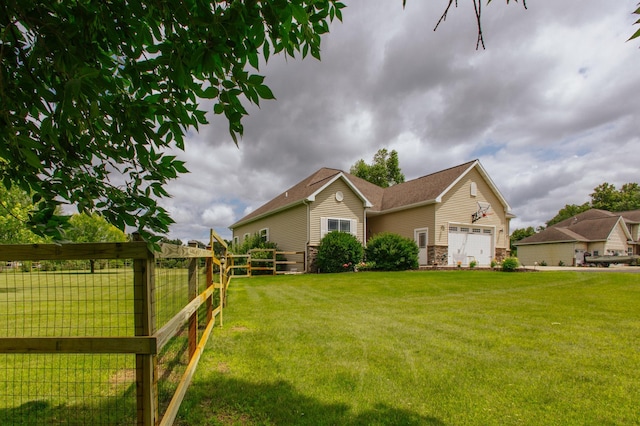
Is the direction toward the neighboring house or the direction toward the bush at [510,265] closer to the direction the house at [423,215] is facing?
the bush

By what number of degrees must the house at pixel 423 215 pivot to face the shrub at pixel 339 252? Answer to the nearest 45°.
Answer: approximately 90° to its right

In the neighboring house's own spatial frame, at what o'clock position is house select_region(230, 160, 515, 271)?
The house is roughly at 2 o'clock from the neighboring house.

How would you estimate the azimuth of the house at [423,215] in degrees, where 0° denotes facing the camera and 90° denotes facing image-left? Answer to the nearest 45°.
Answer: approximately 315°

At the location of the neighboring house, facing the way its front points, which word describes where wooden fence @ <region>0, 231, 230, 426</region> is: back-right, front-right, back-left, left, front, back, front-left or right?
front-right

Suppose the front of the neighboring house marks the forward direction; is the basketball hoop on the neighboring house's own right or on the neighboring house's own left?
on the neighboring house's own right

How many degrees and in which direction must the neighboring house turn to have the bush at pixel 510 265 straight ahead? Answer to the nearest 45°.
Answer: approximately 45° to its right

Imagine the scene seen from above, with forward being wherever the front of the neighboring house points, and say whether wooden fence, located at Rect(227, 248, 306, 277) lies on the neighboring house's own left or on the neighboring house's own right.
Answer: on the neighboring house's own right
